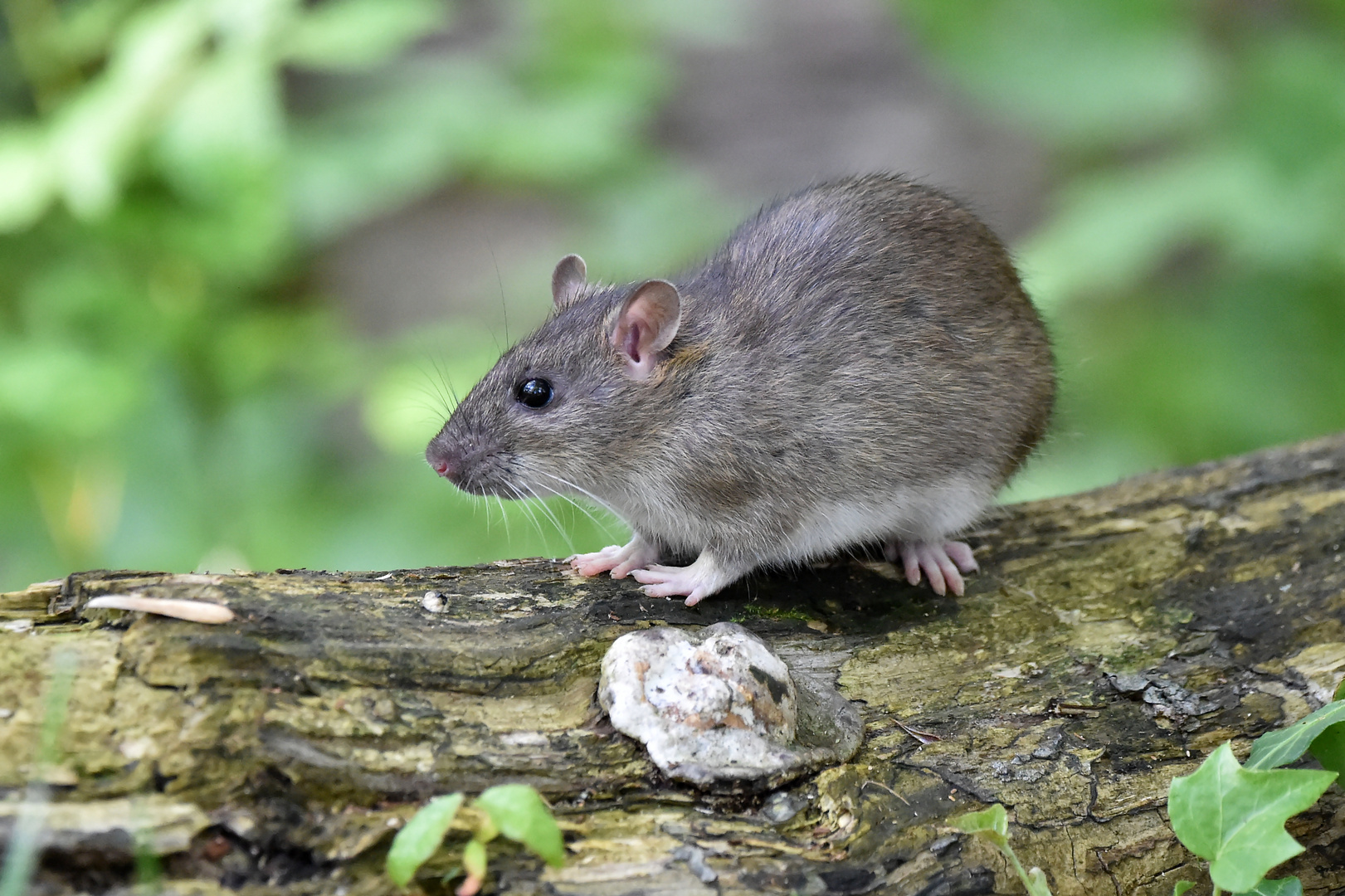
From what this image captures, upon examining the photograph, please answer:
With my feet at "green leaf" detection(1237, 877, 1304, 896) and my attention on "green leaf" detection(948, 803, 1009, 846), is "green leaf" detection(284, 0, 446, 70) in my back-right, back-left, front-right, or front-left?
front-right

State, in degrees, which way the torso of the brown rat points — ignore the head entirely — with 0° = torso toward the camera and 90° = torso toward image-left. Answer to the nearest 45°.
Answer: approximately 90°

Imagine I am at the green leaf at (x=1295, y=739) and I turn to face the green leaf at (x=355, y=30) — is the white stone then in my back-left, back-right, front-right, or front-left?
front-left
